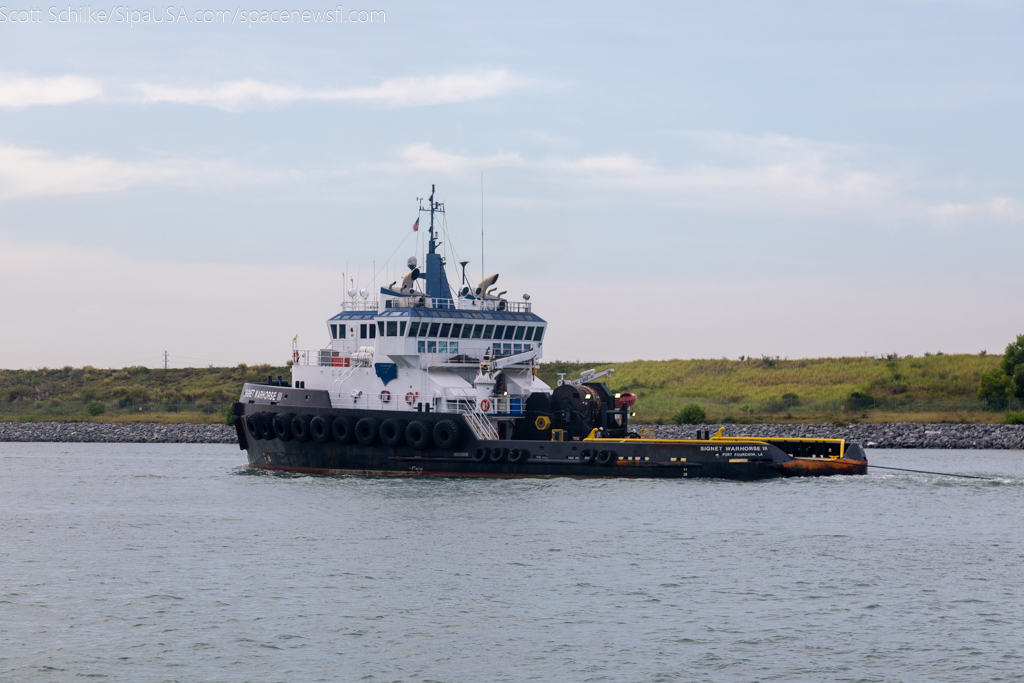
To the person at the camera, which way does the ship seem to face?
facing away from the viewer and to the left of the viewer
